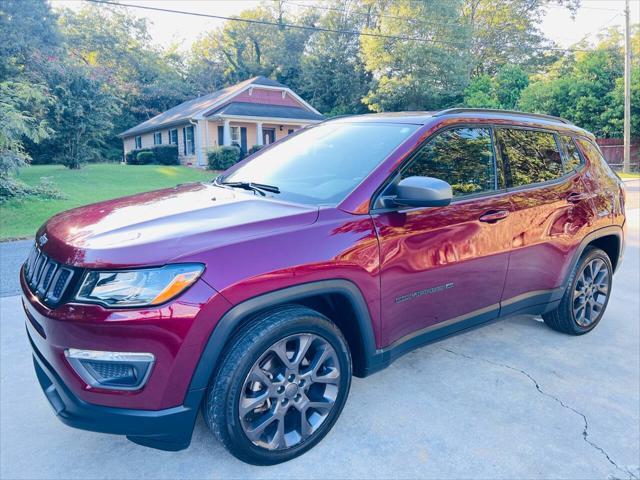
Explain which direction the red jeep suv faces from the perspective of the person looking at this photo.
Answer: facing the viewer and to the left of the viewer

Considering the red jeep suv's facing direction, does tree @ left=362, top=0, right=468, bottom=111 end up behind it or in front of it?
behind

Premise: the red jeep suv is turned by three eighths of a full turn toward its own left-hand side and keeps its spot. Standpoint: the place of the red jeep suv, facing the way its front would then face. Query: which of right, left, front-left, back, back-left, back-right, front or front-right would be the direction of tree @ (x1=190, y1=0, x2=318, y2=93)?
left

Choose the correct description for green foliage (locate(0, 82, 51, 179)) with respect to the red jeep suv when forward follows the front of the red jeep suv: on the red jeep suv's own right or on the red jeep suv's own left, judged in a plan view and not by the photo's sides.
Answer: on the red jeep suv's own right

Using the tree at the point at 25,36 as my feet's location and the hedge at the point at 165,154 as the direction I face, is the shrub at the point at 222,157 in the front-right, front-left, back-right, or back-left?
front-right

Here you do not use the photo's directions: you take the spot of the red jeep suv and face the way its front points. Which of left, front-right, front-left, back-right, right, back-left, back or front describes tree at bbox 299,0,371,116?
back-right

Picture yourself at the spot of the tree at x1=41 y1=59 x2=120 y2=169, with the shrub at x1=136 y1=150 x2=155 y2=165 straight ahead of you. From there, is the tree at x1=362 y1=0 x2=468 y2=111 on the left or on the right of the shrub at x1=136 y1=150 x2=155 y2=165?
right

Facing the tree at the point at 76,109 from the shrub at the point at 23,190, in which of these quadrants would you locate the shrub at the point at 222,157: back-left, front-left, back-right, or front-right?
front-right

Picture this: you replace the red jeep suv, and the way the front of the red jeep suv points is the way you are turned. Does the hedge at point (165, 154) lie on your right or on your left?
on your right
